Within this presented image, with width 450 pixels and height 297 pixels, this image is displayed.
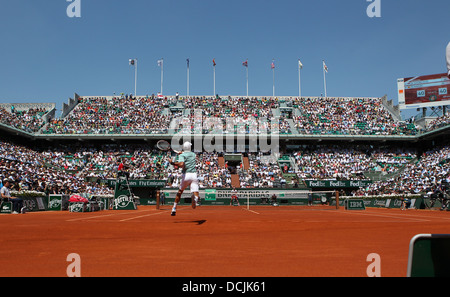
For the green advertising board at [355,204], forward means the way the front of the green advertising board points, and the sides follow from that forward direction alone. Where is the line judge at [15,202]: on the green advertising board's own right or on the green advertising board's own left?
on the green advertising board's own right

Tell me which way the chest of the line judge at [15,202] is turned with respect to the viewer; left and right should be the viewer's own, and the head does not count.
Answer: facing to the right of the viewer

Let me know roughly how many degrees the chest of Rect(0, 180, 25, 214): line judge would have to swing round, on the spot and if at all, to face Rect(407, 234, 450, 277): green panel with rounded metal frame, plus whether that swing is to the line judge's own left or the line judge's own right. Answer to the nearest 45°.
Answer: approximately 90° to the line judge's own right

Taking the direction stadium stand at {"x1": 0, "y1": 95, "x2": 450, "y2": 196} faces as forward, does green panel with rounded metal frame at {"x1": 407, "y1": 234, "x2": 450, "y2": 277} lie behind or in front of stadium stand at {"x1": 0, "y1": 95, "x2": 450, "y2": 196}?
in front

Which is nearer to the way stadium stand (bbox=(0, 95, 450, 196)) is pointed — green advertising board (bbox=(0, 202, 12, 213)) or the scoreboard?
the green advertising board

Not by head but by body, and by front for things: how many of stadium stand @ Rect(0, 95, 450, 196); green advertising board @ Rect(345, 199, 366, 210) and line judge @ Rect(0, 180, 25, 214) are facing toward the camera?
2

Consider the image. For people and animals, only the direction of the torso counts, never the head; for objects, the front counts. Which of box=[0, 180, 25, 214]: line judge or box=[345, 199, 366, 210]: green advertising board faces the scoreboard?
the line judge

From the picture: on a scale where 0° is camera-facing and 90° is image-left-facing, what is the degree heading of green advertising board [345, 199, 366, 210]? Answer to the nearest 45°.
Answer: approximately 0°

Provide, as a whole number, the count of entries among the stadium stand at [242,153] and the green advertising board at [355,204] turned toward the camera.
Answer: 2

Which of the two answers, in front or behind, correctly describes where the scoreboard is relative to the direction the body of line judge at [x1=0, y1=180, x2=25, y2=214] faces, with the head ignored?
in front
